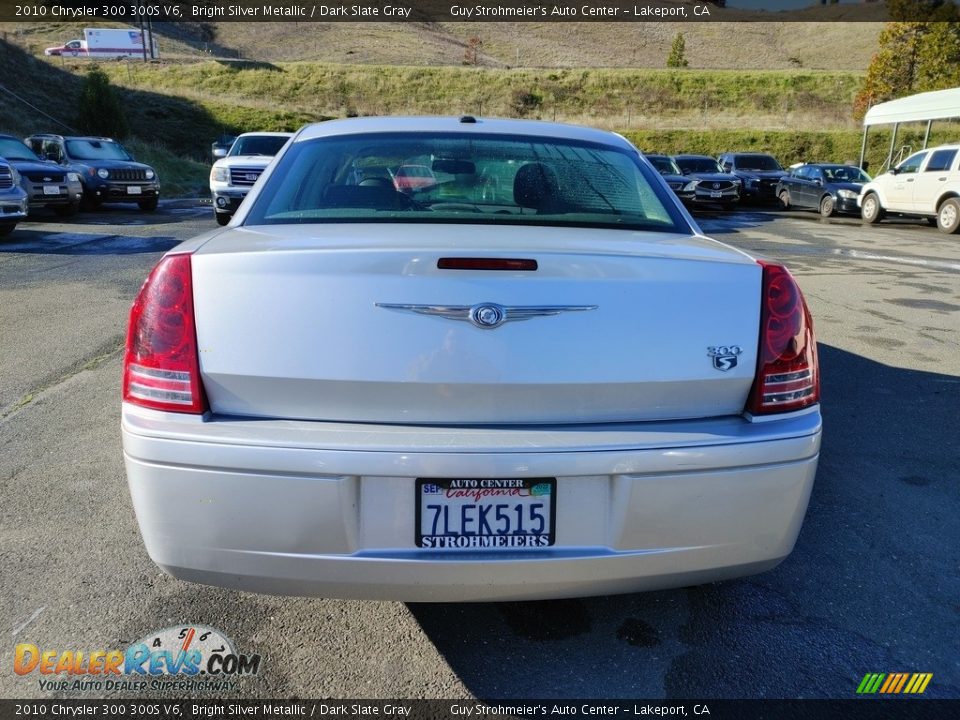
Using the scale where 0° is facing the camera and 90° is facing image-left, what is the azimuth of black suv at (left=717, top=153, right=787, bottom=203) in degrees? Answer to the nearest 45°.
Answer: approximately 315°

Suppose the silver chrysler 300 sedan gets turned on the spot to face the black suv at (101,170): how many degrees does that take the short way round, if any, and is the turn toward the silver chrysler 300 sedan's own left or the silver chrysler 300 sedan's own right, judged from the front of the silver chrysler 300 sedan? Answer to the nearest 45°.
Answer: approximately 45° to the silver chrysler 300 sedan's own left

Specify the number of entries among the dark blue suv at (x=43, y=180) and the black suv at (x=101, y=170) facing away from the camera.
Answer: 0

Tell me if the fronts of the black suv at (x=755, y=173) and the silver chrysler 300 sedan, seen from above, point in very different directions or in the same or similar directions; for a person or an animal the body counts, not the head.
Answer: very different directions

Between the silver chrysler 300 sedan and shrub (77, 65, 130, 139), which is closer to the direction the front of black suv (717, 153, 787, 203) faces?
the silver chrysler 300 sedan

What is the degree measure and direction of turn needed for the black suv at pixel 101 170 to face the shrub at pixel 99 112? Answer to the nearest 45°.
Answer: approximately 135° to its left

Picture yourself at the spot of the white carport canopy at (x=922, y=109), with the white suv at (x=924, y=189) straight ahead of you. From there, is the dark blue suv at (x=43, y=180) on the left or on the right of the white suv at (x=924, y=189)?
right

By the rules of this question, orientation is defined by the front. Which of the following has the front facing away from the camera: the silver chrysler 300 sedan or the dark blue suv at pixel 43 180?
the silver chrysler 300 sedan

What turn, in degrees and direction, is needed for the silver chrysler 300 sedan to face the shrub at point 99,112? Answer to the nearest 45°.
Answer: approximately 45° to its left

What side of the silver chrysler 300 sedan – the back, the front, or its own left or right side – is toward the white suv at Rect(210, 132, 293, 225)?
front

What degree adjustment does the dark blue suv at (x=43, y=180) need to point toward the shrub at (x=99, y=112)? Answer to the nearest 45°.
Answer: approximately 135° to its left

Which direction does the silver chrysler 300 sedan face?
away from the camera

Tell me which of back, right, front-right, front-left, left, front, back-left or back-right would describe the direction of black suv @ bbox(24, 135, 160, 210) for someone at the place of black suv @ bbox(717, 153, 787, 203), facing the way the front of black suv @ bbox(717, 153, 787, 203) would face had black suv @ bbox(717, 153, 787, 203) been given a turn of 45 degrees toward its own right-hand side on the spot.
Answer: front-right

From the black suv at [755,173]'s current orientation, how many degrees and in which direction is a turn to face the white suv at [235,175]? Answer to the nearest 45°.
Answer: approximately 90° to its right

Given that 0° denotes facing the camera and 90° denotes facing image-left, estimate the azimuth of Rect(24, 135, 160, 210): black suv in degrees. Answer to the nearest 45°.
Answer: approximately 315°

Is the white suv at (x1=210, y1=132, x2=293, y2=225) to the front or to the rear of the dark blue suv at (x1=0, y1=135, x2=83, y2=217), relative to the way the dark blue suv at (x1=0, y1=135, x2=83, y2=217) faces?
to the front
